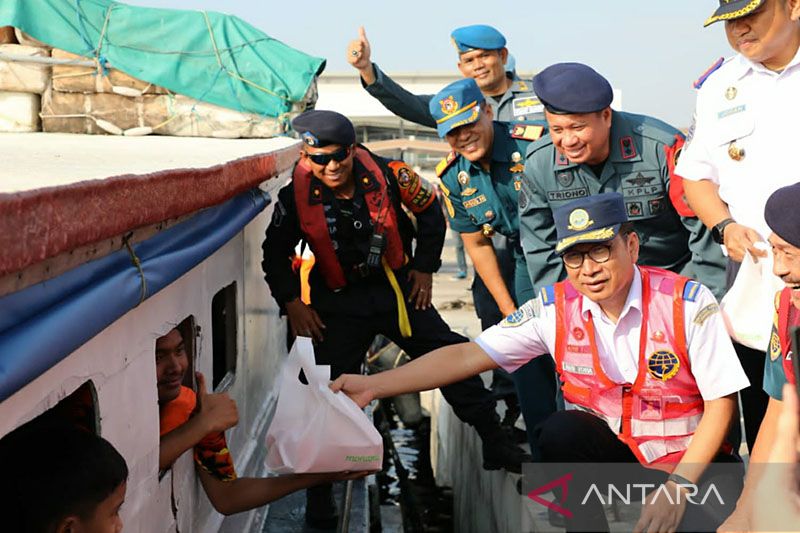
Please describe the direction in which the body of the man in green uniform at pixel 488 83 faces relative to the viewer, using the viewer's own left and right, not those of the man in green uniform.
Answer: facing the viewer

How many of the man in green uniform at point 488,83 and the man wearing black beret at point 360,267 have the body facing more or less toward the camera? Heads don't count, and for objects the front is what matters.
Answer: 2

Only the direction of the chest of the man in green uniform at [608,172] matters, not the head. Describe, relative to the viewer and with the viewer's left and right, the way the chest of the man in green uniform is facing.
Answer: facing the viewer and to the left of the viewer

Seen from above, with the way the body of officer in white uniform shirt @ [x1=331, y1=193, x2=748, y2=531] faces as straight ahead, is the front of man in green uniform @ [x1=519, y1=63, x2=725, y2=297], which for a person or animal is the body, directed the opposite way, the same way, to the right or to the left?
the same way

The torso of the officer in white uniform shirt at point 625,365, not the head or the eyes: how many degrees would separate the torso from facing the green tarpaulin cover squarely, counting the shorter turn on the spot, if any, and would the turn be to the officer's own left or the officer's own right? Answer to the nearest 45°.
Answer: approximately 90° to the officer's own right

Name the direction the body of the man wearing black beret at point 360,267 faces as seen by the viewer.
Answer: toward the camera

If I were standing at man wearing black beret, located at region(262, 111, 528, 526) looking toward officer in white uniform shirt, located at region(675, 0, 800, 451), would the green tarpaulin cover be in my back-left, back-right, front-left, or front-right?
back-left

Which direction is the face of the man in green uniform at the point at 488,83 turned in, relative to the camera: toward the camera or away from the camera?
toward the camera

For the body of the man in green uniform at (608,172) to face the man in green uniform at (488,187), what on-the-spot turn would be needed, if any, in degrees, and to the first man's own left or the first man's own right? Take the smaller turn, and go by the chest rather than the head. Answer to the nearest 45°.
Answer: approximately 90° to the first man's own right

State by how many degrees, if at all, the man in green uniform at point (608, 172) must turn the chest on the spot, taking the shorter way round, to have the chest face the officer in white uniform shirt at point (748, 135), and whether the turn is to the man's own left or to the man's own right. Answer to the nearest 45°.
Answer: approximately 90° to the man's own left

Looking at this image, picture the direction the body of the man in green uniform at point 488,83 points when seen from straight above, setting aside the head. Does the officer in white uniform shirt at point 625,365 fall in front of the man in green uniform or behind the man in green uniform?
in front

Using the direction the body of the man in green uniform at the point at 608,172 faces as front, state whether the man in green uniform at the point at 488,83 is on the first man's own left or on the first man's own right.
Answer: on the first man's own right

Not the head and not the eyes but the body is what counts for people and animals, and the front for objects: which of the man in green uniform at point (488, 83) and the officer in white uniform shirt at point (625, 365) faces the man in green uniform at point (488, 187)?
the man in green uniform at point (488, 83)

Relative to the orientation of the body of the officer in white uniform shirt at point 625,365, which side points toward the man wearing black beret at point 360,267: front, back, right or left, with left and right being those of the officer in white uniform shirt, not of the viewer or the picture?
right
